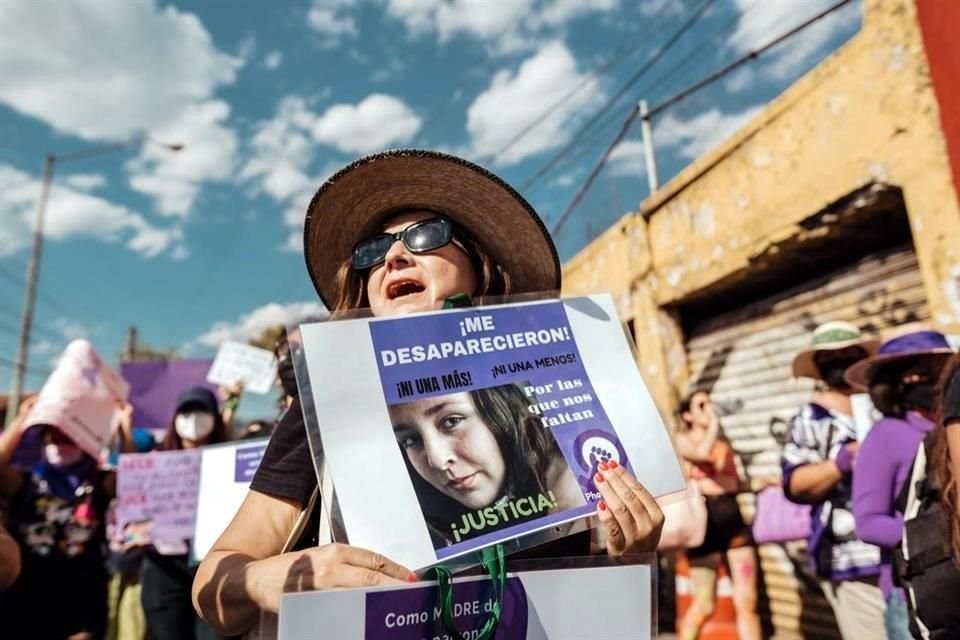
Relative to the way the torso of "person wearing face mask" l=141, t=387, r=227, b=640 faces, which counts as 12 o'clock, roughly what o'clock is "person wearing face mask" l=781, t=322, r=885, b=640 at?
"person wearing face mask" l=781, t=322, r=885, b=640 is roughly at 10 o'clock from "person wearing face mask" l=141, t=387, r=227, b=640.

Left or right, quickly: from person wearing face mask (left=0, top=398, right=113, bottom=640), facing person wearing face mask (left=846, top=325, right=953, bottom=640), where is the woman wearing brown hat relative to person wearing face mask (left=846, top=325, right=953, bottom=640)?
right

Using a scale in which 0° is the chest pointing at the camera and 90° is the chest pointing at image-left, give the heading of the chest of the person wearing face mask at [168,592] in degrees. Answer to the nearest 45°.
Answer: approximately 0°

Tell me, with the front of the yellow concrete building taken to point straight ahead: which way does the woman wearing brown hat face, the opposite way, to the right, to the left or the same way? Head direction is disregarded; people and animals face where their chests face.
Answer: to the left

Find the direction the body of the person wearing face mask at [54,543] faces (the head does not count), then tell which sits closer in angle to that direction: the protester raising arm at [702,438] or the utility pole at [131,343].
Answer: the protester raising arm

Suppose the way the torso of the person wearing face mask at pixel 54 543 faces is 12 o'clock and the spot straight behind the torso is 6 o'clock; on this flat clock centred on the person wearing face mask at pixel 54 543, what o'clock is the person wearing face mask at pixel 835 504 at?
the person wearing face mask at pixel 835 504 is roughly at 10 o'clock from the person wearing face mask at pixel 54 543.

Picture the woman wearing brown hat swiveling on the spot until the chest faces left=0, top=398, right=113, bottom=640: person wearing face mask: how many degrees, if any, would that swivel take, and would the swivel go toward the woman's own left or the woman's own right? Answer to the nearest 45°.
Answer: approximately 135° to the woman's own right

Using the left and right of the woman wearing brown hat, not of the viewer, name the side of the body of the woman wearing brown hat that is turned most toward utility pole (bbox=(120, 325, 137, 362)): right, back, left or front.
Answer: back

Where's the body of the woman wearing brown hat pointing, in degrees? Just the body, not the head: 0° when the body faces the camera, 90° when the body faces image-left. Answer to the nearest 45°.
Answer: approximately 0°
